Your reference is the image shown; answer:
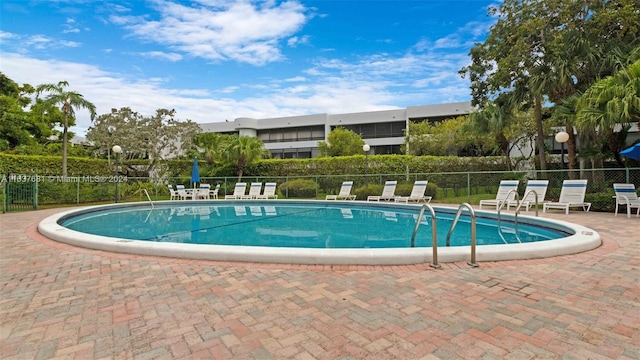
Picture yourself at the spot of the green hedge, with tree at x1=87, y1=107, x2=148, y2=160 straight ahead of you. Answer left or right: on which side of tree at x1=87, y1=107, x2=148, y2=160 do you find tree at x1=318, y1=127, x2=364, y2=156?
right

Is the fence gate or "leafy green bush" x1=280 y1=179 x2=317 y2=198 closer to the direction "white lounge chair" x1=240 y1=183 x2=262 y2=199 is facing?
the fence gate

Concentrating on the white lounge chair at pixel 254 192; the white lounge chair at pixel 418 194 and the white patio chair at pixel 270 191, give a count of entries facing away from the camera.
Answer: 0

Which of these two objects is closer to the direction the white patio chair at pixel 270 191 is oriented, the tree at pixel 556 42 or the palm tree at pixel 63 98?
the palm tree

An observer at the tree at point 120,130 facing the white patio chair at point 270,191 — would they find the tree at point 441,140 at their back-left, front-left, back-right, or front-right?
front-left

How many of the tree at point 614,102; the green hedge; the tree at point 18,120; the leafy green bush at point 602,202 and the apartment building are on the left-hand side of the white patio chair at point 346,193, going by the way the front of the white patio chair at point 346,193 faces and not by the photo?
2

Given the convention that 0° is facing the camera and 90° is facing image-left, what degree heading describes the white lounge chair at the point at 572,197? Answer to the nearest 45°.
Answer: approximately 45°

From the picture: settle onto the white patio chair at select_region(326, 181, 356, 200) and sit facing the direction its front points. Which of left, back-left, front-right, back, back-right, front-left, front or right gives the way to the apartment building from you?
back-right

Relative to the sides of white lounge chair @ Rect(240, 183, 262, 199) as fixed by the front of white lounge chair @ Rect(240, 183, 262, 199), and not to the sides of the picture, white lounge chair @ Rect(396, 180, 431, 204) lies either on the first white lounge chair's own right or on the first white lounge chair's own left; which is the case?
on the first white lounge chair's own left

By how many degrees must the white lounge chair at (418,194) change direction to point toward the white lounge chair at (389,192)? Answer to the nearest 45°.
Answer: approximately 90° to its right

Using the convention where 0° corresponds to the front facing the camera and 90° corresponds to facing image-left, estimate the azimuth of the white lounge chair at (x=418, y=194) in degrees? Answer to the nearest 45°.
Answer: approximately 45°

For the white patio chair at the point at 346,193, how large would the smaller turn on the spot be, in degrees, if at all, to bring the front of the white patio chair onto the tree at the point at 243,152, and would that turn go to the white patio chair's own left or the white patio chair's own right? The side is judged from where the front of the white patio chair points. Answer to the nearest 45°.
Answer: approximately 90° to the white patio chair's own right
